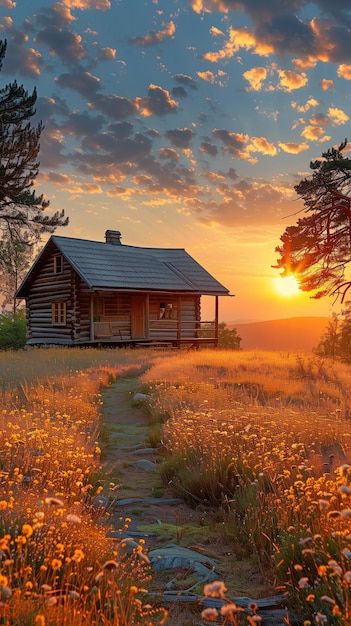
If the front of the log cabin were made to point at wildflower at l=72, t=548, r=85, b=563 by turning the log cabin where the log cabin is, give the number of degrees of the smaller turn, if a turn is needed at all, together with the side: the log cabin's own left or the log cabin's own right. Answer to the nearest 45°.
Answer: approximately 45° to the log cabin's own right

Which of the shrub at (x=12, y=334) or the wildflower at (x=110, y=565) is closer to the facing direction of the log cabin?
the wildflower

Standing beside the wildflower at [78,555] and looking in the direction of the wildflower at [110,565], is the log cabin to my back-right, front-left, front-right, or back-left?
back-left

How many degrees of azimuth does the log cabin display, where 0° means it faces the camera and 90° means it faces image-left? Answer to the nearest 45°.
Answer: approximately 315°

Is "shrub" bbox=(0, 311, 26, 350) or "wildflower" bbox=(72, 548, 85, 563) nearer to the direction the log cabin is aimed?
the wildflower
